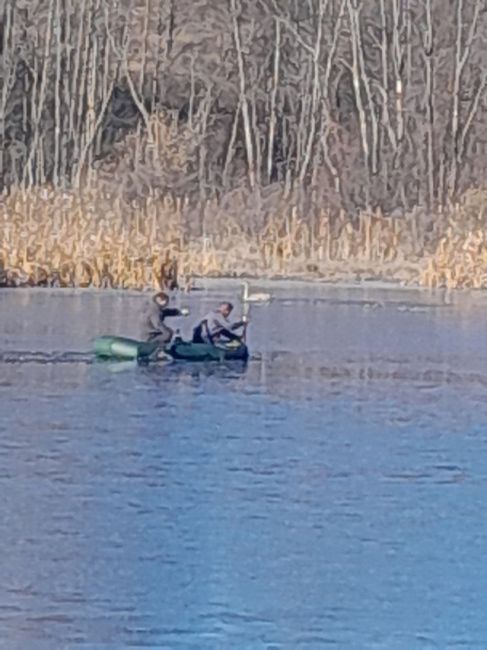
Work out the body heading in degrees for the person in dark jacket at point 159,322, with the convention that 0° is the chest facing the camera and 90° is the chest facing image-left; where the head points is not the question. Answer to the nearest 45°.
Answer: approximately 270°

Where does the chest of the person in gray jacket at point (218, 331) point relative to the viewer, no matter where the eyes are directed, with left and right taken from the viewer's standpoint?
facing to the right of the viewer
